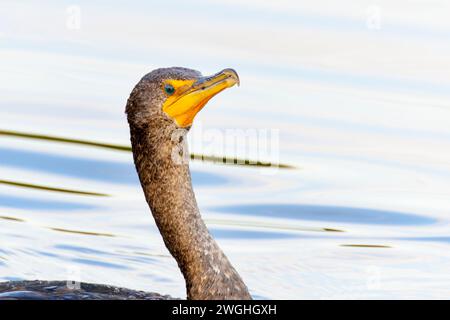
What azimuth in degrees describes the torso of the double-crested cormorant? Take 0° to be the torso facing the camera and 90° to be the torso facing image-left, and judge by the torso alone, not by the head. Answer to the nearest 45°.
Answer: approximately 270°

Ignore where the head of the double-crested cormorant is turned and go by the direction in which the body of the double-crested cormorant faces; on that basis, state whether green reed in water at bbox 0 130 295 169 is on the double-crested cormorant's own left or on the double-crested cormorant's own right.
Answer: on the double-crested cormorant's own left
